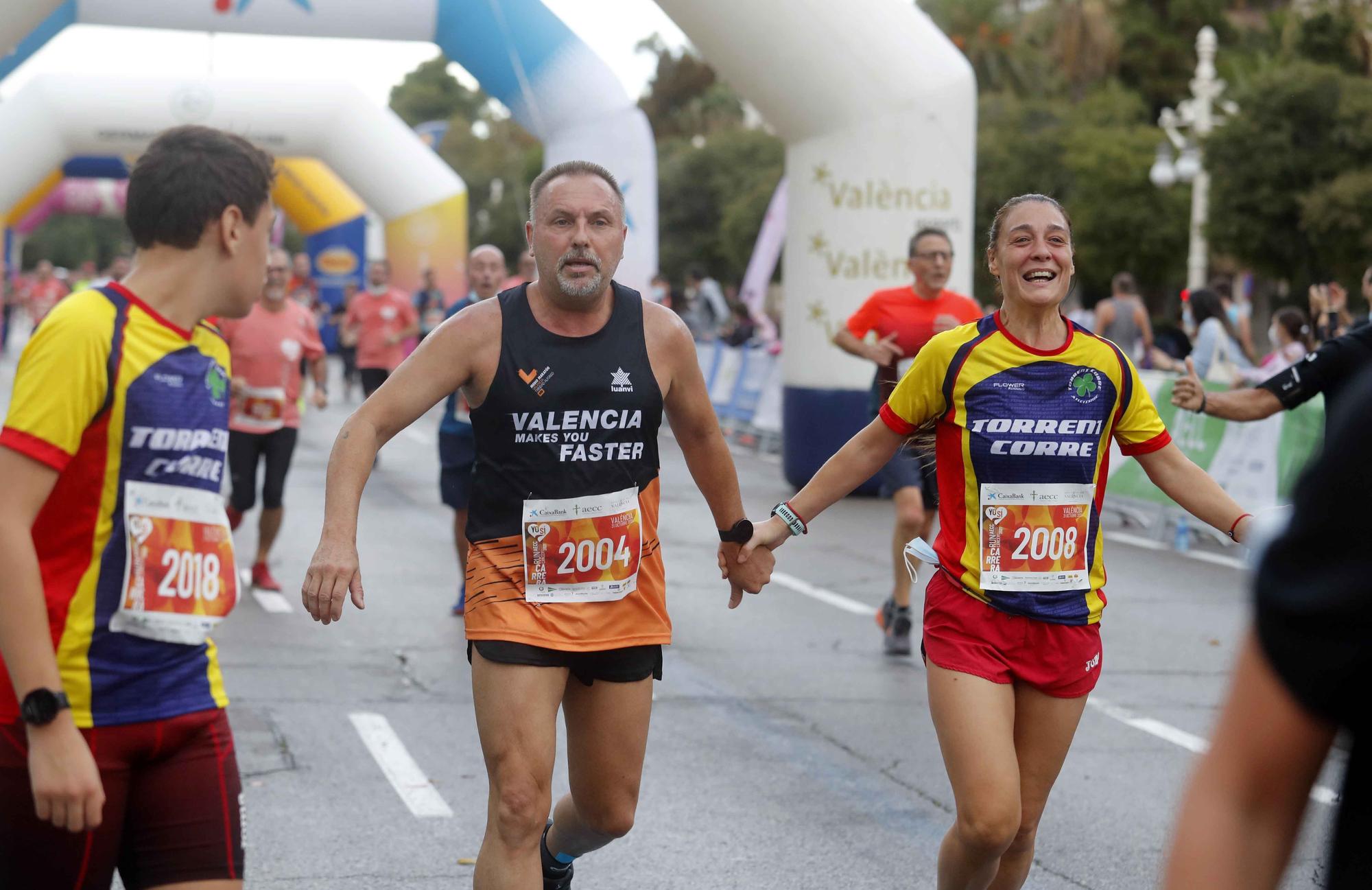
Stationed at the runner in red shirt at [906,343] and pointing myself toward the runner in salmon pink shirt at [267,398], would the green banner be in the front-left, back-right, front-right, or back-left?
back-right

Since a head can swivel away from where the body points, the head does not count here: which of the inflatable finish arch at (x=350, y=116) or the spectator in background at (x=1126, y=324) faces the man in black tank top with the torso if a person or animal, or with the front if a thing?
the inflatable finish arch

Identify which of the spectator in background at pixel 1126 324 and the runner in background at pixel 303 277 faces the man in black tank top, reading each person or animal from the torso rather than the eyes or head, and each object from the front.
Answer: the runner in background at pixel 303 277

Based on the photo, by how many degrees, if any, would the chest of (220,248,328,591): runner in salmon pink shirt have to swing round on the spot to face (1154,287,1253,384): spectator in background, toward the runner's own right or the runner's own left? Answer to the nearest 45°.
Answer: approximately 90° to the runner's own left

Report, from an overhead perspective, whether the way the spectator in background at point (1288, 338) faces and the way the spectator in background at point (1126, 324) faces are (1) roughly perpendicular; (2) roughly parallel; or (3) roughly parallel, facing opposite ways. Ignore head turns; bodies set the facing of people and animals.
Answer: roughly perpendicular

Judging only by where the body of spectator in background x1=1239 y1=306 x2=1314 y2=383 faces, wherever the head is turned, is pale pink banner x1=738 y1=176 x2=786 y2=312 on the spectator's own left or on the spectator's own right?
on the spectator's own right

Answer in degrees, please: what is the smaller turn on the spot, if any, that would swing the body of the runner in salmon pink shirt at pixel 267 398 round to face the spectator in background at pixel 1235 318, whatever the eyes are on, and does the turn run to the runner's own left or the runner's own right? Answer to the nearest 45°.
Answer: approximately 135° to the runner's own left

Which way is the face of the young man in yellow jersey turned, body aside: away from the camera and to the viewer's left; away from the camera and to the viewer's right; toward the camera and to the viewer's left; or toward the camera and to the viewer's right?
away from the camera and to the viewer's right

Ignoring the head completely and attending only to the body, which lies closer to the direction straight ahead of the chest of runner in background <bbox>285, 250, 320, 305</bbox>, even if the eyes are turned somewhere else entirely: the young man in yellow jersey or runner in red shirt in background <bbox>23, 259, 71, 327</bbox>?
the young man in yellow jersey

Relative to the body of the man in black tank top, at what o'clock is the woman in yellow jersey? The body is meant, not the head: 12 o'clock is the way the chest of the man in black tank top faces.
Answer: The woman in yellow jersey is roughly at 9 o'clock from the man in black tank top.

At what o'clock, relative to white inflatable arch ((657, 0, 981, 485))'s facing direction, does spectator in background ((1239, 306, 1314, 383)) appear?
The spectator in background is roughly at 10 o'clock from the white inflatable arch.
